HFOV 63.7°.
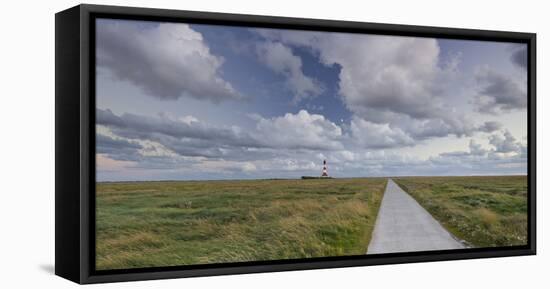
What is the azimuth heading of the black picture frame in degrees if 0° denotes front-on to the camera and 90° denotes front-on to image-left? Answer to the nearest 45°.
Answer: approximately 315°
